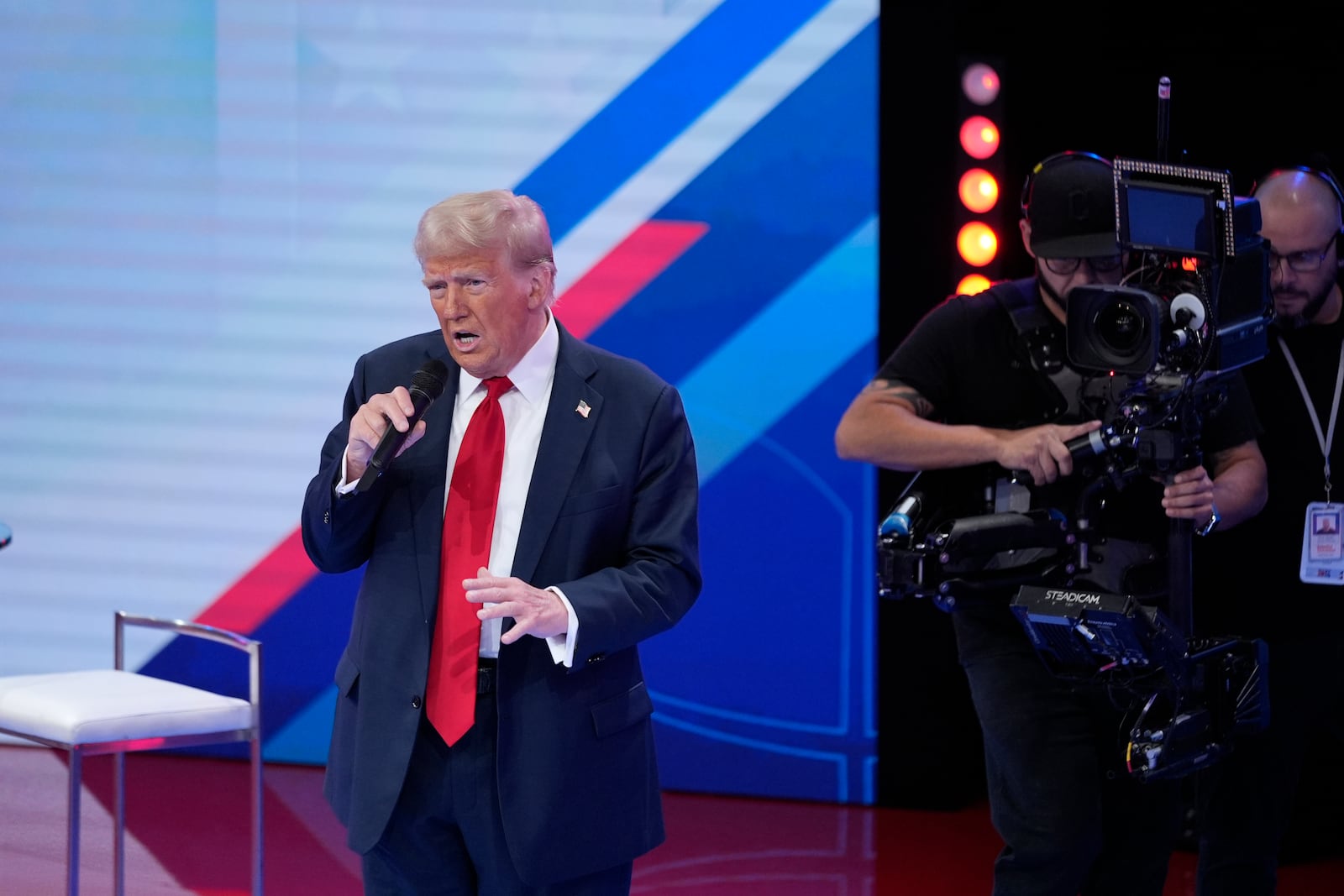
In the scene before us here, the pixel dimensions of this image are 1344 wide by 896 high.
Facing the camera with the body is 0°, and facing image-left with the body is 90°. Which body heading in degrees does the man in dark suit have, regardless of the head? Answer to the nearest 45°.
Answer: approximately 45°

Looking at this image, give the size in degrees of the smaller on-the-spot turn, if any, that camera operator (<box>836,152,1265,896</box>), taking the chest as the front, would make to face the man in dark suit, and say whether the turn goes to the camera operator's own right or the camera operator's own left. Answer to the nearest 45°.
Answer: approximately 45° to the camera operator's own right

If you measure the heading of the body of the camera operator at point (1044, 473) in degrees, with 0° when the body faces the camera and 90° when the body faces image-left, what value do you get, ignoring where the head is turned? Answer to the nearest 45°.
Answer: approximately 0°

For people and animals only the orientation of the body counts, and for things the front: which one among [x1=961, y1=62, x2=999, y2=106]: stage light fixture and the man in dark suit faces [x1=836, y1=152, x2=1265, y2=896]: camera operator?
the stage light fixture

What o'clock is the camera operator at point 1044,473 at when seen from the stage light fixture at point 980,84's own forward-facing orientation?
The camera operator is roughly at 12 o'clock from the stage light fixture.

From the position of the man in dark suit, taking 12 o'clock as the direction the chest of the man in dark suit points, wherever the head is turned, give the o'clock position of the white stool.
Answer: The white stool is roughly at 3 o'clock from the man in dark suit.
